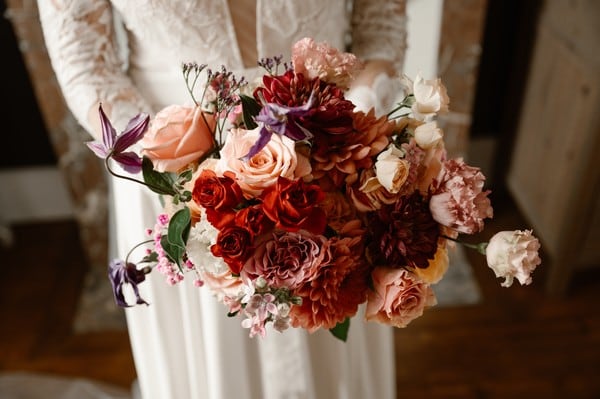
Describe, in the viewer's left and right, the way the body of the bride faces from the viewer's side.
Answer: facing the viewer

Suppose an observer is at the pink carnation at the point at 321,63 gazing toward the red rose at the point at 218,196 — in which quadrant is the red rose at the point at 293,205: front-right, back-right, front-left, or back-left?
front-left
